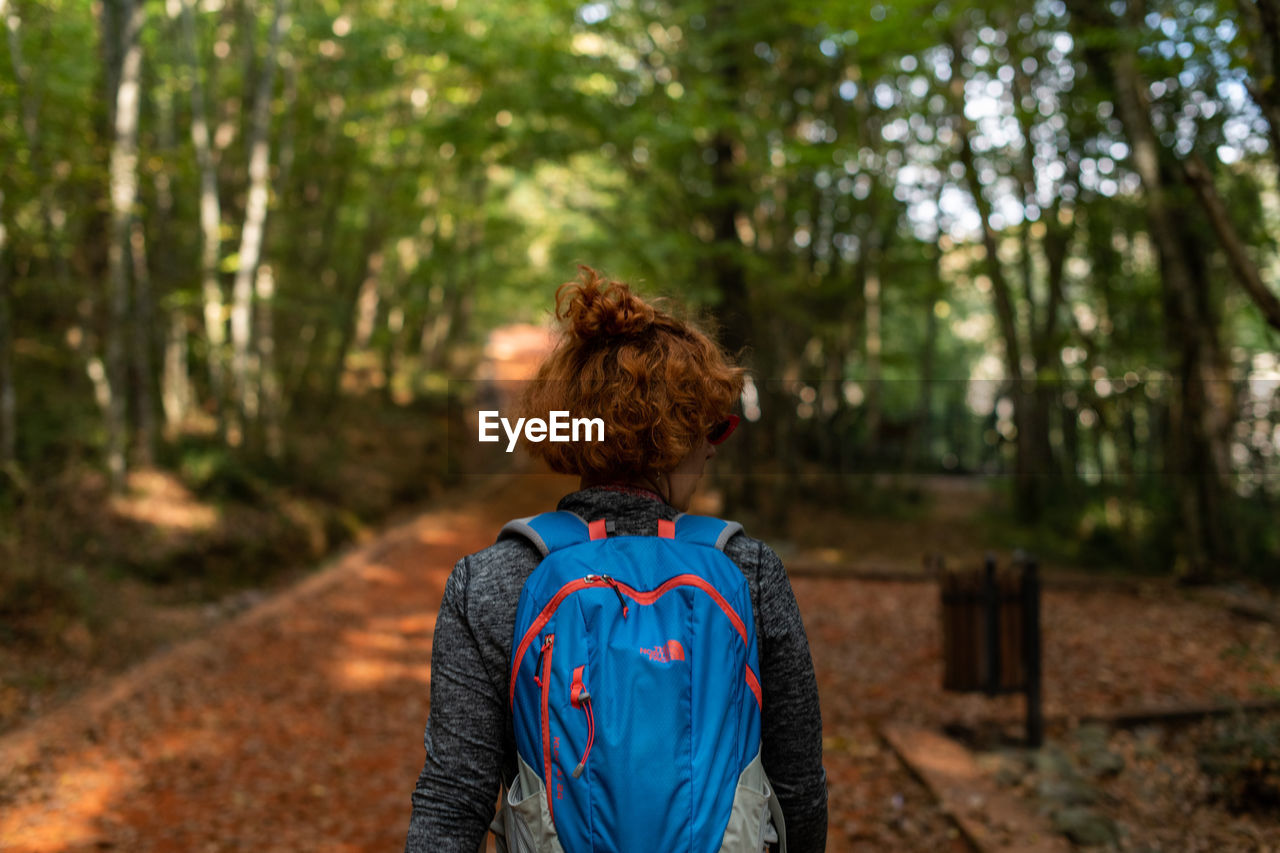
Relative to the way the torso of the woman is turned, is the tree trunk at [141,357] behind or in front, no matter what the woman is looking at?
in front

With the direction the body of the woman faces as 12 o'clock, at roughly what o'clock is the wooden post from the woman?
The wooden post is roughly at 1 o'clock from the woman.

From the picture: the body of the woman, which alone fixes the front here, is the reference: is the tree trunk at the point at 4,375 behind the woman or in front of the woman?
in front

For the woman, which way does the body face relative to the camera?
away from the camera

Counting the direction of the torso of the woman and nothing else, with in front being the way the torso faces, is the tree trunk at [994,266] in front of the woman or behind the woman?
in front

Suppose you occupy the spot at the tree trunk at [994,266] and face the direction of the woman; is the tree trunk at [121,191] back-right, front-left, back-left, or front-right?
front-right

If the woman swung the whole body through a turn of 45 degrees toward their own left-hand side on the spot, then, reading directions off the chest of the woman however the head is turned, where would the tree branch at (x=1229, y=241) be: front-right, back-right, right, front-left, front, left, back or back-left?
right
